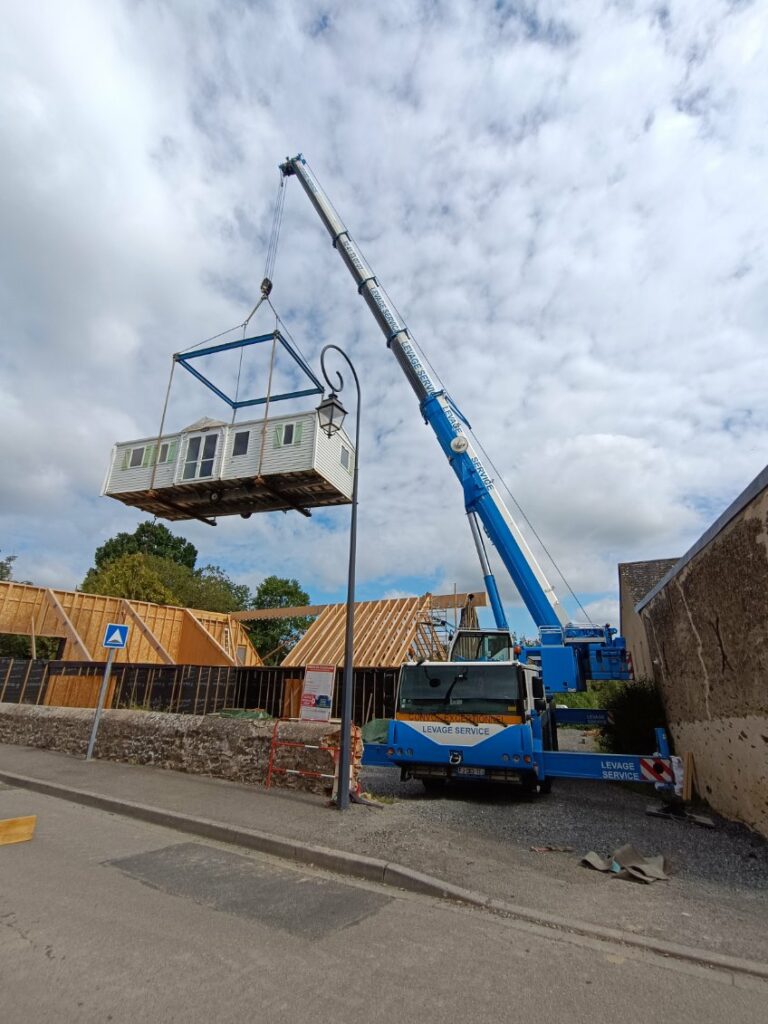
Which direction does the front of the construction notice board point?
toward the camera

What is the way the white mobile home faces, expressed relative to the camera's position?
facing the viewer and to the left of the viewer

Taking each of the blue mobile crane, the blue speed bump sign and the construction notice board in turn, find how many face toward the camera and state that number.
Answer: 3

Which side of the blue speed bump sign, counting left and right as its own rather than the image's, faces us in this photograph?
front

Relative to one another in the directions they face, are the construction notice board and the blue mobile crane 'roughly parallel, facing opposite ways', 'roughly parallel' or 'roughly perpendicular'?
roughly parallel

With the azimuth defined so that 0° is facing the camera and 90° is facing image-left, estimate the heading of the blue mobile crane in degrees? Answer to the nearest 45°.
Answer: approximately 0°

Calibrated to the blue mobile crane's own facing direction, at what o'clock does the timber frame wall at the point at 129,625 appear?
The timber frame wall is roughly at 4 o'clock from the blue mobile crane.

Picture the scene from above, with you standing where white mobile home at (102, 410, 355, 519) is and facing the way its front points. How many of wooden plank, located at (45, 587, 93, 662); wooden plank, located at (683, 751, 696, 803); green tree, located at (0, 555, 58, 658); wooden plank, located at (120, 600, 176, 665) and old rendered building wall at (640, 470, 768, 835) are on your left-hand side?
2

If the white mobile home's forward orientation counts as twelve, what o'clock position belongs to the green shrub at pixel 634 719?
The green shrub is roughly at 8 o'clock from the white mobile home.

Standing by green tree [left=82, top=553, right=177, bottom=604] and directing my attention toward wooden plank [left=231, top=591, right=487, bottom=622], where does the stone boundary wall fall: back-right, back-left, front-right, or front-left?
front-right

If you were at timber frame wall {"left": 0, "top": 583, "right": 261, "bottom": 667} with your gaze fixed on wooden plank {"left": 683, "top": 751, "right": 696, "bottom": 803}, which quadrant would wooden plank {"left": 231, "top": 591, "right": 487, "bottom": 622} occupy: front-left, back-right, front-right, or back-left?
front-left

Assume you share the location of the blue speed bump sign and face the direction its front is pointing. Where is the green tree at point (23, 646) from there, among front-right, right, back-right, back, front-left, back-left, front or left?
back

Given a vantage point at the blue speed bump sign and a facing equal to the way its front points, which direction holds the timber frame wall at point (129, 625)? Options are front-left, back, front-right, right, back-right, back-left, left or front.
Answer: back
